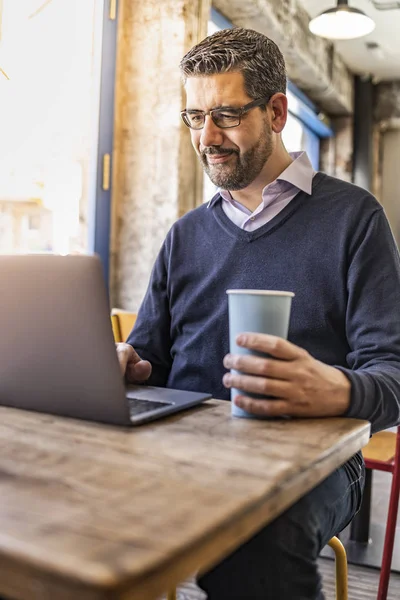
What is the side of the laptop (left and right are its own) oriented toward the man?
front

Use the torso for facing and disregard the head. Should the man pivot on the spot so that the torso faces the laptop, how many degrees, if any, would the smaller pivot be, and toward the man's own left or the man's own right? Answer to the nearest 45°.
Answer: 0° — they already face it

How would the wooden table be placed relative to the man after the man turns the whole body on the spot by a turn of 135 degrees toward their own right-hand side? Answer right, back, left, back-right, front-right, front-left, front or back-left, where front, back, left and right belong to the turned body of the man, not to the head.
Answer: back

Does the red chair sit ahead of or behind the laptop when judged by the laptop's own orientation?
ahead

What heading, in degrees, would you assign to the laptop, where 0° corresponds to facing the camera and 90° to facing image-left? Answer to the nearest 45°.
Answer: approximately 225°

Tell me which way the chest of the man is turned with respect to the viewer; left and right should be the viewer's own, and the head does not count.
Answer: facing the viewer and to the left of the viewer

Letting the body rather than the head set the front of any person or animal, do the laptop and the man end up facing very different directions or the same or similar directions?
very different directions

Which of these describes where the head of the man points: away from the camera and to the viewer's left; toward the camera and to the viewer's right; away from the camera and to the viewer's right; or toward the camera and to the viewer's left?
toward the camera and to the viewer's left
